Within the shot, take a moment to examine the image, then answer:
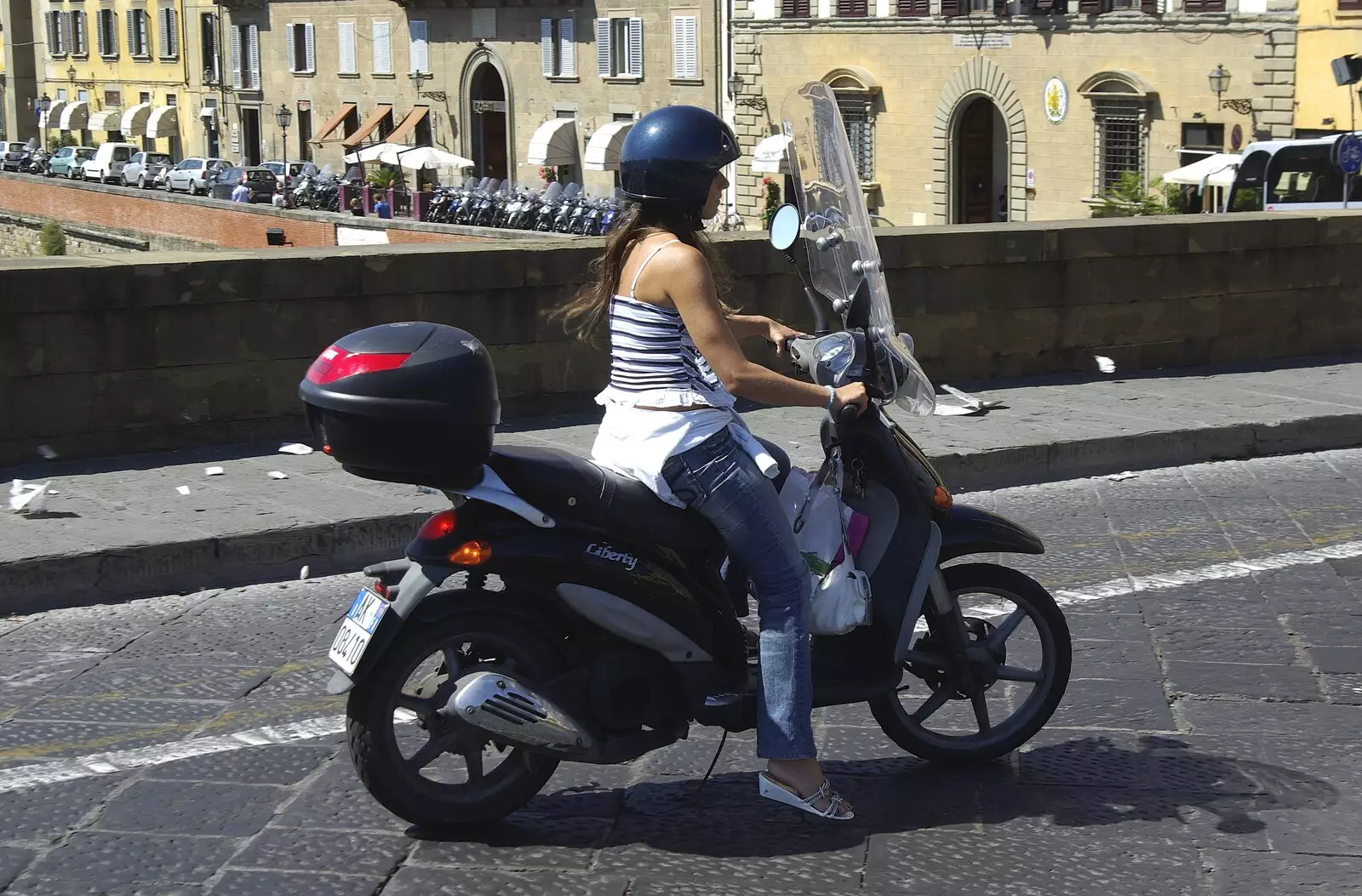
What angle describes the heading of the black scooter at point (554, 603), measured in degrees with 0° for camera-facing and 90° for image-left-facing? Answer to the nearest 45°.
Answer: approximately 270°

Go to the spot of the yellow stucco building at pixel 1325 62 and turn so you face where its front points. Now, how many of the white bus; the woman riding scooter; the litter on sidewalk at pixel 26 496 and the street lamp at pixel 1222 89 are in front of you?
3

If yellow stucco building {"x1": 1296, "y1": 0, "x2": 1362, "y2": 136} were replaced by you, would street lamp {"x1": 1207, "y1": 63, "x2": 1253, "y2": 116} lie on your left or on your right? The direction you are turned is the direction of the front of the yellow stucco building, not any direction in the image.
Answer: on your right

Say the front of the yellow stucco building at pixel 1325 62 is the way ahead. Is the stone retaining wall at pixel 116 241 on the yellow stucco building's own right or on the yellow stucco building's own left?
on the yellow stucco building's own right

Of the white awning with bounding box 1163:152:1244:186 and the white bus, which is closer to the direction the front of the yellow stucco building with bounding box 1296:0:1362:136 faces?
the white bus

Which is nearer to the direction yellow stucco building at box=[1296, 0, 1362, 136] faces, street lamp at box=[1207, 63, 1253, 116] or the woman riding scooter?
the woman riding scooter

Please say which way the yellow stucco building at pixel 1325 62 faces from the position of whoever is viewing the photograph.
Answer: facing the viewer

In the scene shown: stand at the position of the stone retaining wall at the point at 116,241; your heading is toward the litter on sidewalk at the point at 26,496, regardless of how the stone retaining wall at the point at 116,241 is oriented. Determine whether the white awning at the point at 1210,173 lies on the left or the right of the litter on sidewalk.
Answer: left

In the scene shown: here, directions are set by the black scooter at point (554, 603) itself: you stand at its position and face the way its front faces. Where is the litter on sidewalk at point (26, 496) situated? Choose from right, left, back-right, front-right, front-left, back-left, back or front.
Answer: back-left

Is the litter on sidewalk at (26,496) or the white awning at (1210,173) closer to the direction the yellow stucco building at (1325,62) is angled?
the litter on sidewalk

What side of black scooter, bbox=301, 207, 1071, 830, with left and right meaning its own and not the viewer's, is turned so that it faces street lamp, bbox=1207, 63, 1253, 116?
left

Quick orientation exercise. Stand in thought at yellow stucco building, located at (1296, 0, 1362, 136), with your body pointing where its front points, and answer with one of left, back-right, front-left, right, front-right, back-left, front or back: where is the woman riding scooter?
front

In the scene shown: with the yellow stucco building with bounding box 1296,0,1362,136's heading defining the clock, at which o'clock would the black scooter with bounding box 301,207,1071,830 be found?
The black scooter is roughly at 12 o'clock from the yellow stucco building.

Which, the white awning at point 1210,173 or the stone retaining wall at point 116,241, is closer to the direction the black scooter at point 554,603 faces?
the white awning

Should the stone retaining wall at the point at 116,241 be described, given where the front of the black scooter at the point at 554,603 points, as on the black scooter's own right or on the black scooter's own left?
on the black scooter's own left

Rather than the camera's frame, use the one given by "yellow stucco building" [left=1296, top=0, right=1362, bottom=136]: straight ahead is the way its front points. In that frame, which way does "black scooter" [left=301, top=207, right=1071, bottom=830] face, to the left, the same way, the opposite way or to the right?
to the left
